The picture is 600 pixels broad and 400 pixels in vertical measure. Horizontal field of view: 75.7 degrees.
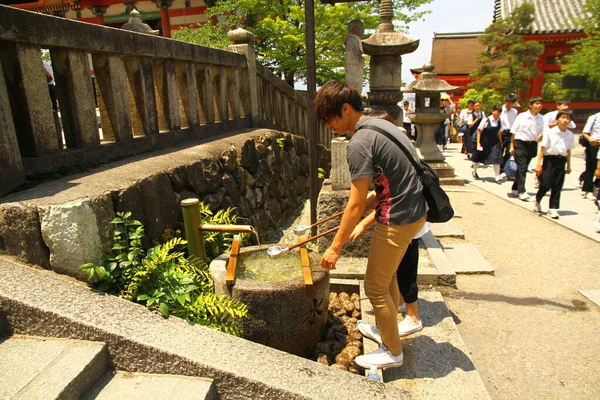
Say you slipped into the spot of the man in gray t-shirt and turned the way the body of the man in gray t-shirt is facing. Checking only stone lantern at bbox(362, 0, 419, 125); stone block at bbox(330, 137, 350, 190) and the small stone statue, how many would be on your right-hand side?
3

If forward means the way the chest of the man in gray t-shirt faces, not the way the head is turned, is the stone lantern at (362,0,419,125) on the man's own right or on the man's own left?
on the man's own right

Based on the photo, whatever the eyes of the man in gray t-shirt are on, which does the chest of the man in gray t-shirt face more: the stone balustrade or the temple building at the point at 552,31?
the stone balustrade

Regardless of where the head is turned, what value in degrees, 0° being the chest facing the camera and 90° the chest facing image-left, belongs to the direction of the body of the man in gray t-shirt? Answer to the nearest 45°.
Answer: approximately 90°

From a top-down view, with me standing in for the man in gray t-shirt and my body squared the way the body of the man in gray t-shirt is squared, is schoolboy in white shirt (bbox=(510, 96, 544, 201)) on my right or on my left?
on my right

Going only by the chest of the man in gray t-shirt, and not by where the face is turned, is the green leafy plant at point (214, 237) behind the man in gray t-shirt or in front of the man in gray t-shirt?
in front

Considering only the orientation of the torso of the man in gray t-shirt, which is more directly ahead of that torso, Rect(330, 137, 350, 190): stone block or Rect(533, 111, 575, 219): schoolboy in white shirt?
the stone block

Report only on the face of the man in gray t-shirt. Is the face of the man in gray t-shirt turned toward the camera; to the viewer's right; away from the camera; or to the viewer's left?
to the viewer's left
